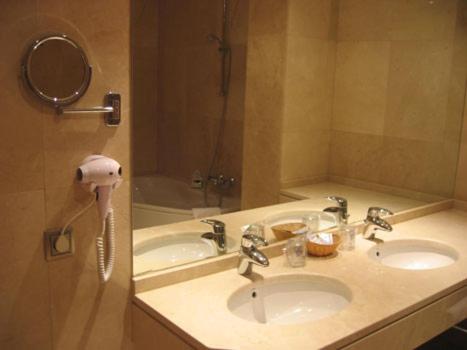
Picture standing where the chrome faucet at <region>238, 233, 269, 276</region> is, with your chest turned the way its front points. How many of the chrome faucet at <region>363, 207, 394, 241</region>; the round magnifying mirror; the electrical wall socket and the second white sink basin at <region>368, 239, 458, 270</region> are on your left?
2

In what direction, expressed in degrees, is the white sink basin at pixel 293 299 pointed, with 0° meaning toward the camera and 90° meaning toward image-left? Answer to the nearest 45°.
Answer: approximately 315°

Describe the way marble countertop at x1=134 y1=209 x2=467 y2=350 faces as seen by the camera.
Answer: facing the viewer and to the right of the viewer

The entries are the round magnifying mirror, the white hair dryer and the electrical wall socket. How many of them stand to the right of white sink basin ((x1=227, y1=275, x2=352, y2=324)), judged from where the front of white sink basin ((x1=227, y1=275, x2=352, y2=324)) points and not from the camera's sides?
3

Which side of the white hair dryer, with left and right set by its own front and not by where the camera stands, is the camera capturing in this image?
left

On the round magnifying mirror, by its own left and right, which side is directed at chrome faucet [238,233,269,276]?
left

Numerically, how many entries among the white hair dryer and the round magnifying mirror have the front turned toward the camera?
1
